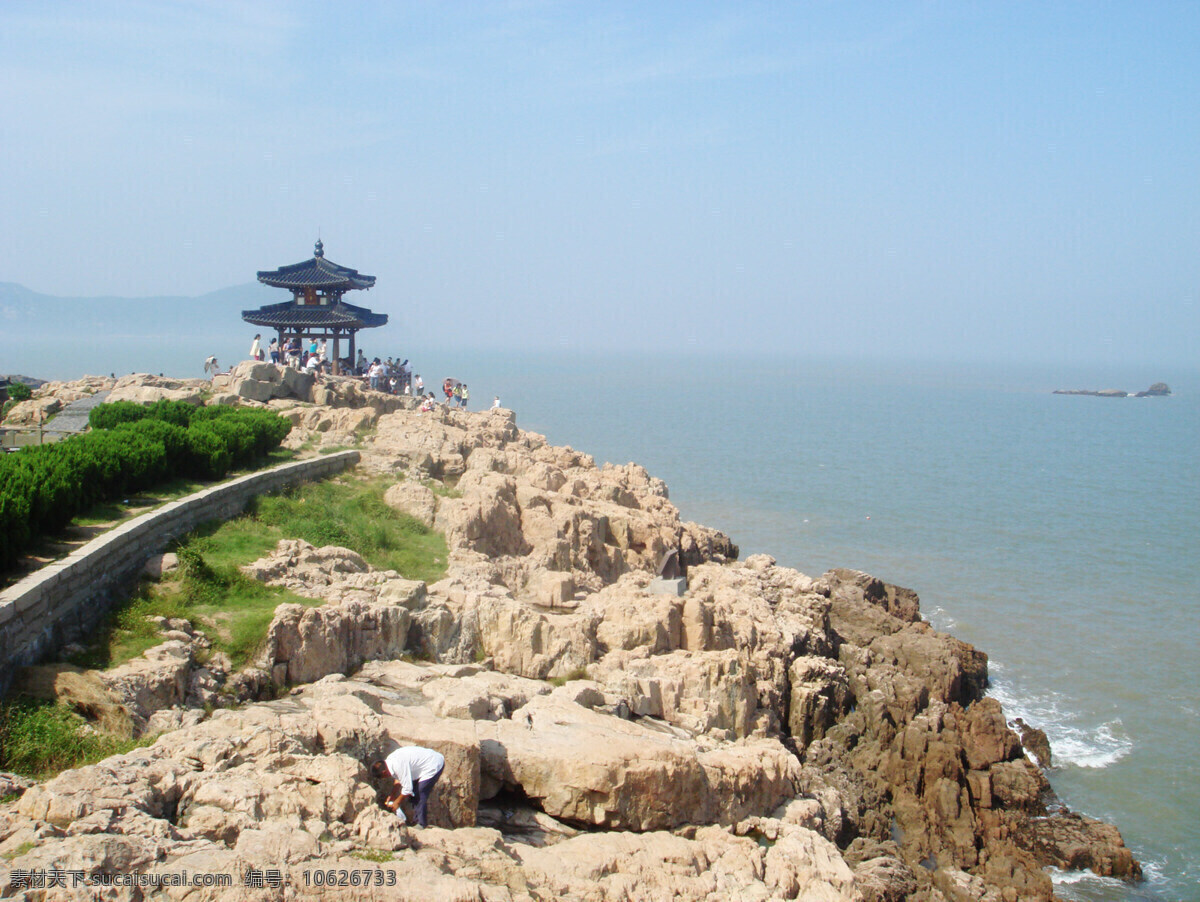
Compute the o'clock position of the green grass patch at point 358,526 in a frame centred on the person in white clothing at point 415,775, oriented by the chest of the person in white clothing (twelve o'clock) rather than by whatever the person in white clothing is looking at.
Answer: The green grass patch is roughly at 3 o'clock from the person in white clothing.

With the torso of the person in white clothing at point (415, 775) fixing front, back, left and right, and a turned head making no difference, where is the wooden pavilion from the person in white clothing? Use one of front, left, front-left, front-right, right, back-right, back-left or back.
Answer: right

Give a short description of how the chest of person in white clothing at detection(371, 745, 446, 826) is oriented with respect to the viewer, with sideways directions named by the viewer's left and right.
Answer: facing to the left of the viewer

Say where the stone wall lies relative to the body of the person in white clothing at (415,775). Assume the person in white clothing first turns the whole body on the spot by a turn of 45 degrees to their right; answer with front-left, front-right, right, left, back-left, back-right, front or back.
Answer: front

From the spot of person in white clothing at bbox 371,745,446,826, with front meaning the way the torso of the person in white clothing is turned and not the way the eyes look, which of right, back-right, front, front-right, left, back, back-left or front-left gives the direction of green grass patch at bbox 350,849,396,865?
left

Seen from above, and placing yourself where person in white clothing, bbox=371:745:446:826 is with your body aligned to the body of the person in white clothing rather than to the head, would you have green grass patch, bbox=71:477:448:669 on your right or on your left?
on your right

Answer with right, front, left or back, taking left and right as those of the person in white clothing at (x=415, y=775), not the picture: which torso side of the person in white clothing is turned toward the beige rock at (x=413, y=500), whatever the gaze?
right

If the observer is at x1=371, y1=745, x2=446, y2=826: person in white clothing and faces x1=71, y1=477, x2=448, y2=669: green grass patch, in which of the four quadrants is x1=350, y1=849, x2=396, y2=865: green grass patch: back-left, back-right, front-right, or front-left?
back-left

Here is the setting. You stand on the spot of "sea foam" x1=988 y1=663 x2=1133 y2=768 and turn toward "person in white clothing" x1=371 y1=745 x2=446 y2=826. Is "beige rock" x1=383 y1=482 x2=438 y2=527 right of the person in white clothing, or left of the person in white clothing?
right
